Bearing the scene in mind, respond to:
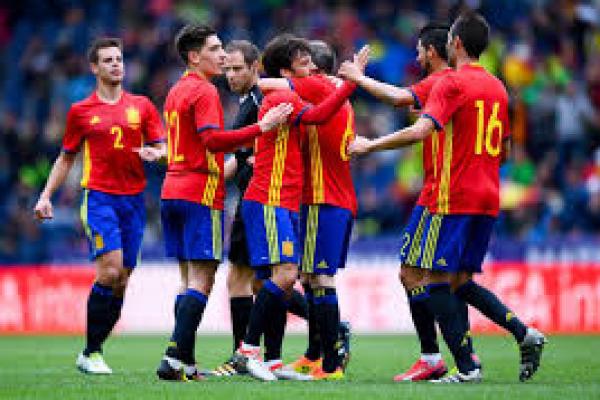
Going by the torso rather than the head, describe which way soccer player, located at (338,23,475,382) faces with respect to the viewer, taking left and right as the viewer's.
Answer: facing to the left of the viewer

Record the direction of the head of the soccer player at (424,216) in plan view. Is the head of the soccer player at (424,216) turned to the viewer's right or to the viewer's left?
to the viewer's left

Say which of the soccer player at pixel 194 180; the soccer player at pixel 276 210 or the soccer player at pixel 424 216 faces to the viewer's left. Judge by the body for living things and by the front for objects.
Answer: the soccer player at pixel 424 216

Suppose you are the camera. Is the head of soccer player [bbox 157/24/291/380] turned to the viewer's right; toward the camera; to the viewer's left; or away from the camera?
to the viewer's right
